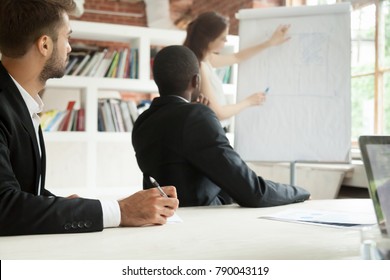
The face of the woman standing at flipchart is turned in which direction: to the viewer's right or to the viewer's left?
to the viewer's right

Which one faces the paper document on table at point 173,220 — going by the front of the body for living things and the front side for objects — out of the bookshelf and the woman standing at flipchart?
the bookshelf

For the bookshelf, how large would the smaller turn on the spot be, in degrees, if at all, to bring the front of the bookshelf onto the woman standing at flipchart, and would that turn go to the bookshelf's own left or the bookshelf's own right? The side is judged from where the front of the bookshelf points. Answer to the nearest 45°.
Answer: approximately 45° to the bookshelf's own left

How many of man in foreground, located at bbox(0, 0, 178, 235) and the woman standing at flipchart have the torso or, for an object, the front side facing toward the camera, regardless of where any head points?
0

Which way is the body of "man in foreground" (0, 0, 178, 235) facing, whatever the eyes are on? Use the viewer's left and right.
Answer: facing to the right of the viewer

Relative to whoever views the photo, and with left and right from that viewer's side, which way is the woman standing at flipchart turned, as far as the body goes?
facing to the right of the viewer

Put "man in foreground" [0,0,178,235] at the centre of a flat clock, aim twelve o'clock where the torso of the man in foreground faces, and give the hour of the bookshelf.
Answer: The bookshelf is roughly at 9 o'clock from the man in foreground.

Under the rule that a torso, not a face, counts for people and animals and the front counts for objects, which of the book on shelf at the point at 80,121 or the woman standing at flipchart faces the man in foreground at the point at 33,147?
the book on shelf

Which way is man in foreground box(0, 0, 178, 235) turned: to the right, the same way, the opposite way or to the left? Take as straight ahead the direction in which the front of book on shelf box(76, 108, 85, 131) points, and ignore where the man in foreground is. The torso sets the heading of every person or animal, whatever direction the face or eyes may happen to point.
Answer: to the left

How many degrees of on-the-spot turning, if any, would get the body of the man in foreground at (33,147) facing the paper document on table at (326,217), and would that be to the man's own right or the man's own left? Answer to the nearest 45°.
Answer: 0° — they already face it

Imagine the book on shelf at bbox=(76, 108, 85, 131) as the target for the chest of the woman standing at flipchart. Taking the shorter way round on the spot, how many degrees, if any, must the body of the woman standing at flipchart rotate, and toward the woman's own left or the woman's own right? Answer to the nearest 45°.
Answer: approximately 135° to the woman's own left
